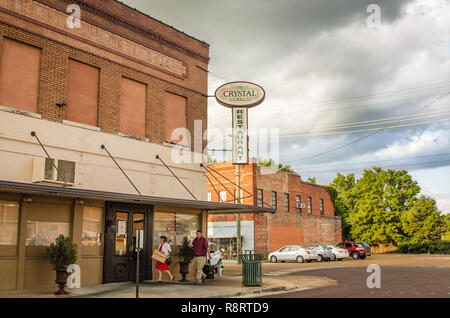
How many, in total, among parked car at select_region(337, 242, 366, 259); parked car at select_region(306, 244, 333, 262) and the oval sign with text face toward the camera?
1

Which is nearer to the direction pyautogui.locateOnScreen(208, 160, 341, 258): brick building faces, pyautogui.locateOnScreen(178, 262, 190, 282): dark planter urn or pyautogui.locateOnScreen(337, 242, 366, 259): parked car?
the dark planter urn

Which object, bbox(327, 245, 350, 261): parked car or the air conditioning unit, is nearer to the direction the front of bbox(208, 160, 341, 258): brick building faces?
the air conditioning unit

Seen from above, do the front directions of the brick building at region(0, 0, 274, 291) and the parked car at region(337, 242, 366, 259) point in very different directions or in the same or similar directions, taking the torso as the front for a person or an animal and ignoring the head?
very different directions

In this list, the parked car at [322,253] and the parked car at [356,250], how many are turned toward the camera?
0

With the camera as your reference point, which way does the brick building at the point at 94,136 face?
facing the viewer and to the right of the viewer

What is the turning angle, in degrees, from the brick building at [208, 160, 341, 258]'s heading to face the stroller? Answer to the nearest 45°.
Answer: approximately 45° to its left

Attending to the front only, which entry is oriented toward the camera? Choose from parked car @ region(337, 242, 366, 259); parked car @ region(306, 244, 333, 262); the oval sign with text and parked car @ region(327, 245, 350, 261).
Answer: the oval sign with text
